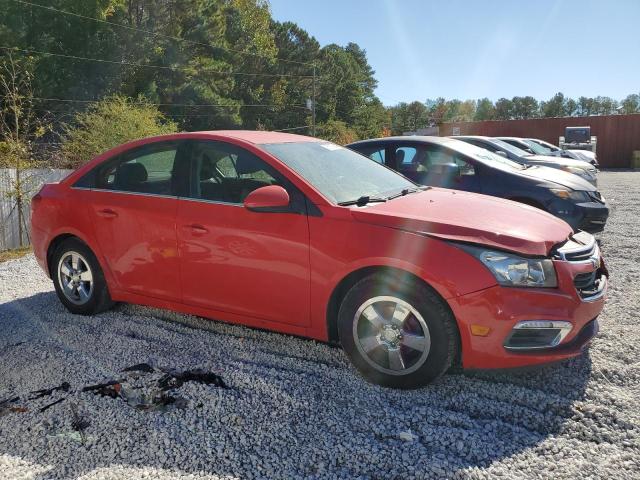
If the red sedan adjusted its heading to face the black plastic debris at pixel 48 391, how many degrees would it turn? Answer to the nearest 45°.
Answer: approximately 135° to its right

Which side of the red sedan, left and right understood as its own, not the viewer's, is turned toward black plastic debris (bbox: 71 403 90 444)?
right

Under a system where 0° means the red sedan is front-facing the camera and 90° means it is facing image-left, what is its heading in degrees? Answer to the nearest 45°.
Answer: approximately 315°

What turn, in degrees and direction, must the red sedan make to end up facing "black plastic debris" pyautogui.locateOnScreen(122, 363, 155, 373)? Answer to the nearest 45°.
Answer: approximately 135° to its right

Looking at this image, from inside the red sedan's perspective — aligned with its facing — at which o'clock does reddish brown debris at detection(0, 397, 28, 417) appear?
The reddish brown debris is roughly at 4 o'clock from the red sedan.

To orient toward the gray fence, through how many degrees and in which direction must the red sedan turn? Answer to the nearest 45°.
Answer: approximately 180°

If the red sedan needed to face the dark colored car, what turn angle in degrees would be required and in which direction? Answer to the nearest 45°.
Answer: approximately 90° to its left

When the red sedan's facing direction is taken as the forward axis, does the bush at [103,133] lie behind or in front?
behind

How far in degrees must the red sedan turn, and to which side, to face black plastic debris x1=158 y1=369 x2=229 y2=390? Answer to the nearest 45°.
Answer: approximately 135° to its right

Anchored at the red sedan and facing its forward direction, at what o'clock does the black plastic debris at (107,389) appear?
The black plastic debris is roughly at 4 o'clock from the red sedan.
